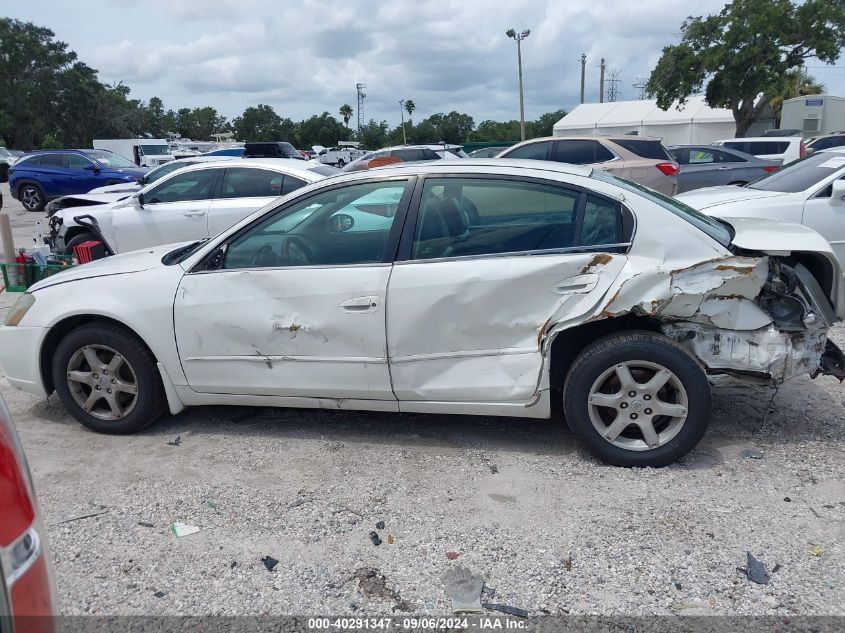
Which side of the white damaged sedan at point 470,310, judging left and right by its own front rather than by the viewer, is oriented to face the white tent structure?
right

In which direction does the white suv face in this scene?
to the viewer's left

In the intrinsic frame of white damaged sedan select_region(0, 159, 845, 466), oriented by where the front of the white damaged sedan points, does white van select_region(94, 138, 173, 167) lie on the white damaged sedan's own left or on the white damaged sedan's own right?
on the white damaged sedan's own right

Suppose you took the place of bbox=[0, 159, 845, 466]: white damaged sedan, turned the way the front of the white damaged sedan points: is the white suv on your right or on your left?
on your right

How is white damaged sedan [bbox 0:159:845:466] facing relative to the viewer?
to the viewer's left

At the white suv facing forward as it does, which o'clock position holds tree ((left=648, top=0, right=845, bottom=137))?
The tree is roughly at 3 o'clock from the white suv.

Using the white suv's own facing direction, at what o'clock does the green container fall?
The green container is roughly at 10 o'clock from the white suv.
